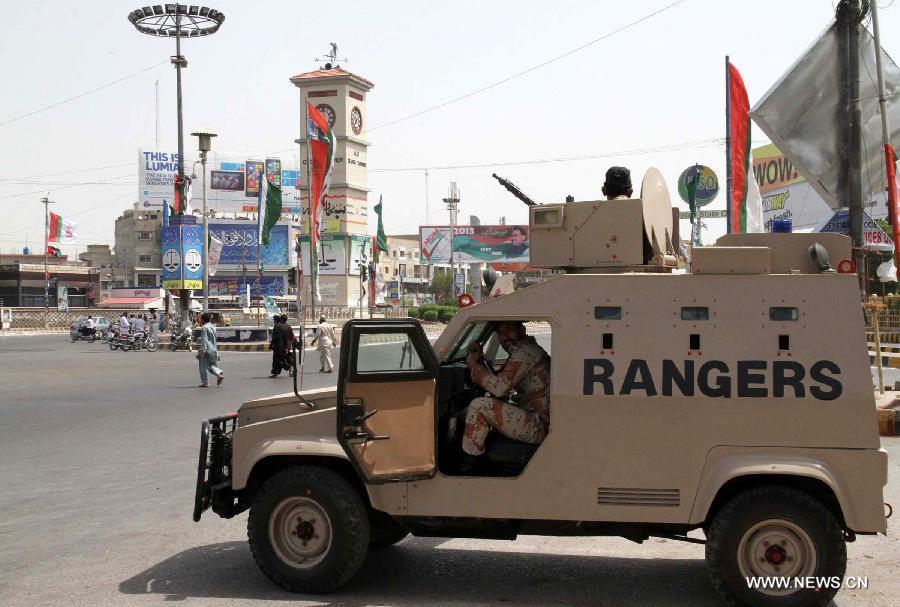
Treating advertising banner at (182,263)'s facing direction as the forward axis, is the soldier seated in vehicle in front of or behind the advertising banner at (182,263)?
in front

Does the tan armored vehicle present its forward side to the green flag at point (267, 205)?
no

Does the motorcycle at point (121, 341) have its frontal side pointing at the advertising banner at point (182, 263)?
no

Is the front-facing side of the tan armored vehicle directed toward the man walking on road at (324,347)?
no

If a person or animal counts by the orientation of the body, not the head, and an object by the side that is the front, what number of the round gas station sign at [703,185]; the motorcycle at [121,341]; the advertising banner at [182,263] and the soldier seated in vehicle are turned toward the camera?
2

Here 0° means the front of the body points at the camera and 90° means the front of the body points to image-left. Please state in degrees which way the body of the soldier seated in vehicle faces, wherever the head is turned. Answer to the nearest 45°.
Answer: approximately 90°

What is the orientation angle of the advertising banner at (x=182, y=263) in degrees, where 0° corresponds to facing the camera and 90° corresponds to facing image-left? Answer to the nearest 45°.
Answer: approximately 0°

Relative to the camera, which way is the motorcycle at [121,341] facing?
to the viewer's left

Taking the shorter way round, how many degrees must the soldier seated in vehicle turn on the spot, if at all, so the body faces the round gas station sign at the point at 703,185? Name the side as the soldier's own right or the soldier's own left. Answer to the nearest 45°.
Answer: approximately 90° to the soldier's own right

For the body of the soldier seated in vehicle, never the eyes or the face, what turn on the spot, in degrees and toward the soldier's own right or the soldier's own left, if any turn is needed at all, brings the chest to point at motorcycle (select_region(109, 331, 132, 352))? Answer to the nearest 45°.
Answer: approximately 45° to the soldier's own right

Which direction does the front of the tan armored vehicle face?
to the viewer's left

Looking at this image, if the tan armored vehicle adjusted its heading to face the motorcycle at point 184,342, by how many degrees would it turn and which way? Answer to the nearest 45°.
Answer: approximately 45° to its right

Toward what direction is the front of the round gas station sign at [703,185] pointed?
toward the camera

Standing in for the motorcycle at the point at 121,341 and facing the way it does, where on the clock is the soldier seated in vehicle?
The soldier seated in vehicle is roughly at 9 o'clock from the motorcycle.
